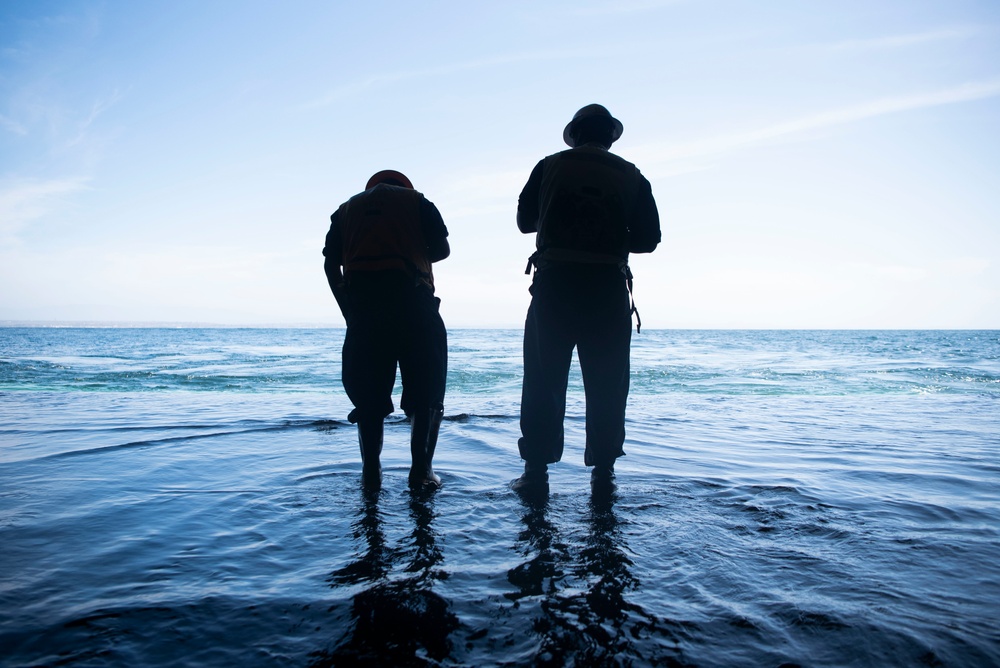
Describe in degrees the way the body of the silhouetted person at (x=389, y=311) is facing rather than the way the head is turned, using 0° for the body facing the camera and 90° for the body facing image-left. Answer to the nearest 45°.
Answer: approximately 180°

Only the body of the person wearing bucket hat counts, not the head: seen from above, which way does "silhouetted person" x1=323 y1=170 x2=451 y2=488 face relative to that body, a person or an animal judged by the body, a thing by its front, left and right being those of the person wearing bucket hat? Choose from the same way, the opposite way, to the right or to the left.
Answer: the same way

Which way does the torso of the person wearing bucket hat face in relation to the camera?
away from the camera

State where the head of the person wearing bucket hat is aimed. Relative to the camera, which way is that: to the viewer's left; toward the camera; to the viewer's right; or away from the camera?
away from the camera

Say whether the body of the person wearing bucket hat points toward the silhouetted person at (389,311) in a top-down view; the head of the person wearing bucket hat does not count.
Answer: no

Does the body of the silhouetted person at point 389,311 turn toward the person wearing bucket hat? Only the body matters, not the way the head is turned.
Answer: no

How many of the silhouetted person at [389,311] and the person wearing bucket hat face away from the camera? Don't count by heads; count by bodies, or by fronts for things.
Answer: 2
